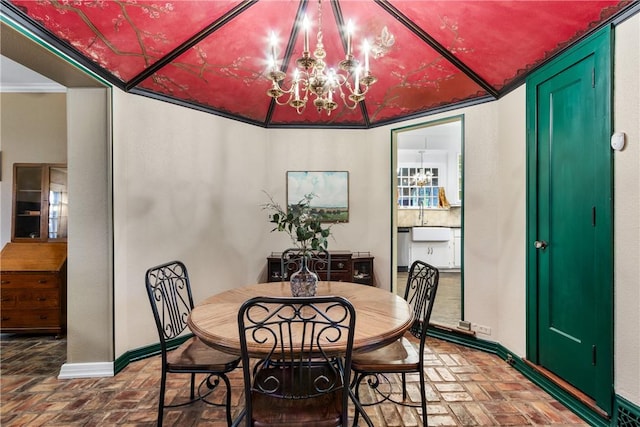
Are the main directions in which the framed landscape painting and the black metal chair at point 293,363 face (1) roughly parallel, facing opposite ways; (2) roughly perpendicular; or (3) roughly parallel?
roughly parallel, facing opposite ways

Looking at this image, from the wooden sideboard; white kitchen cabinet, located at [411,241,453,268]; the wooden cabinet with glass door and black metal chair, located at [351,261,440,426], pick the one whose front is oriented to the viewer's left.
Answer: the black metal chair

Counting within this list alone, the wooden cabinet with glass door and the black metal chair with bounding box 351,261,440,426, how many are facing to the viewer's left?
1

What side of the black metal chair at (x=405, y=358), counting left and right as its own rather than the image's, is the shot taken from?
left

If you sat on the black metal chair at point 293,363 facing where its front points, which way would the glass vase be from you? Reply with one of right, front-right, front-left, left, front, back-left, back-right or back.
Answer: front

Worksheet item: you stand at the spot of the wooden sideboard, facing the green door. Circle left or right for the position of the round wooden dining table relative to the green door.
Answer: right

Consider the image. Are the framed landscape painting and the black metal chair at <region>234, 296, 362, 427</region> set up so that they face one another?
yes

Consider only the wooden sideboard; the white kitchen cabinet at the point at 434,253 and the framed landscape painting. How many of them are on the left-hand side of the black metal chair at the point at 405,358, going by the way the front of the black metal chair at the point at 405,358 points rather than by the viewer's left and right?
0

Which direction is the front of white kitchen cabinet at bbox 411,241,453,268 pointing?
toward the camera

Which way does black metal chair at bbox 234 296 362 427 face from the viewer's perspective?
away from the camera

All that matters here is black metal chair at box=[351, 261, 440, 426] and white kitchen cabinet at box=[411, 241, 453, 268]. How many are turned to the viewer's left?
1

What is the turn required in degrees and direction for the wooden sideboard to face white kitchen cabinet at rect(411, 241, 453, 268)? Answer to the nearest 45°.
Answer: approximately 135° to its left

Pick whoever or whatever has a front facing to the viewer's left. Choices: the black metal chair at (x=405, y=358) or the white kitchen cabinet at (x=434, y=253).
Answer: the black metal chair

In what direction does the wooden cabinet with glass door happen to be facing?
toward the camera

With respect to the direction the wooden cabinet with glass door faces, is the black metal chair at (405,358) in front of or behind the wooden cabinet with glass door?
in front

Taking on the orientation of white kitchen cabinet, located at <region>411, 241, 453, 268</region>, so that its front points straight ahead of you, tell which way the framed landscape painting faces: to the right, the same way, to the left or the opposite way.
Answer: the same way

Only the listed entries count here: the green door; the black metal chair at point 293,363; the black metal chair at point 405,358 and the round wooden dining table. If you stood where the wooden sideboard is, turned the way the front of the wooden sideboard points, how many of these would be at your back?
0

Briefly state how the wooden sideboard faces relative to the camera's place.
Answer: facing the viewer

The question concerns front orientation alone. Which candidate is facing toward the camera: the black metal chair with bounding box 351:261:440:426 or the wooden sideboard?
the wooden sideboard
